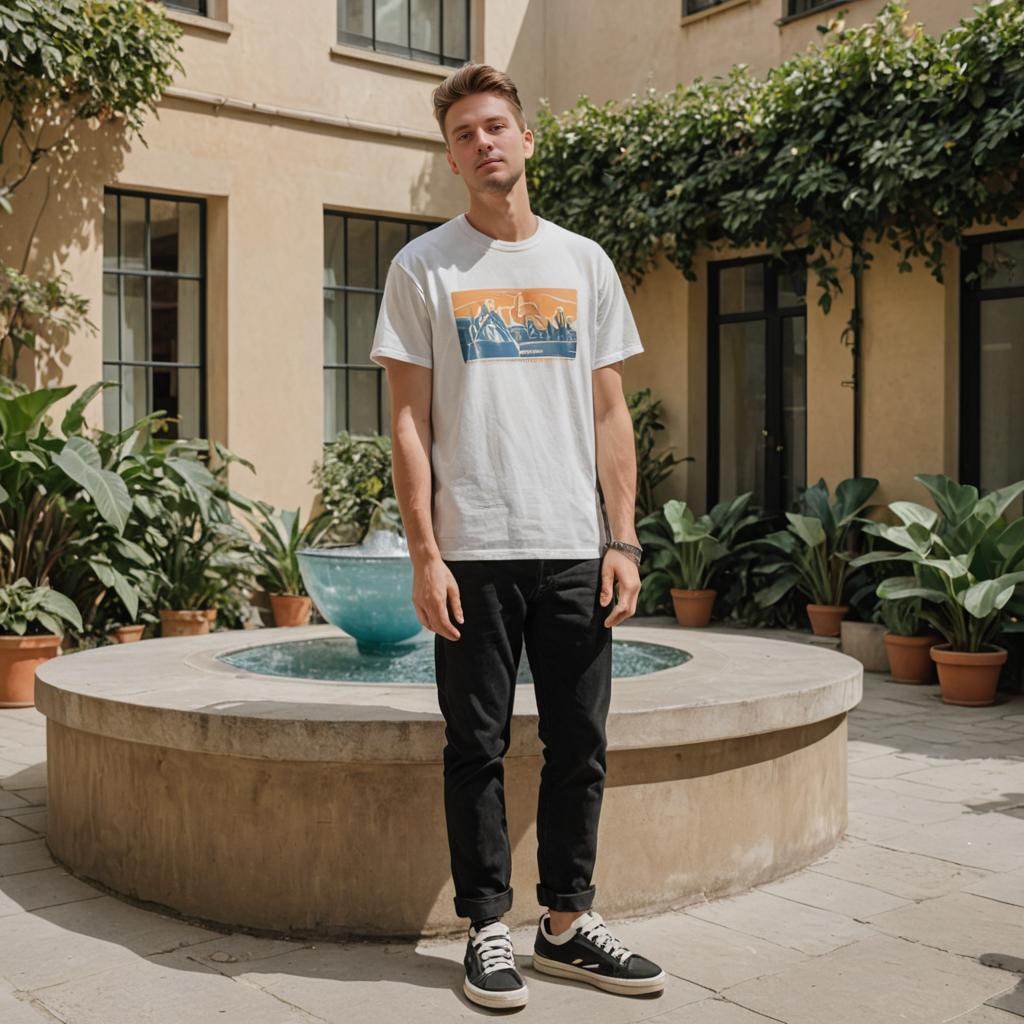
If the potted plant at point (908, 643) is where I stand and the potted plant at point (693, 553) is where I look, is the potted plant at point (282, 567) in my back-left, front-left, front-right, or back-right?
front-left

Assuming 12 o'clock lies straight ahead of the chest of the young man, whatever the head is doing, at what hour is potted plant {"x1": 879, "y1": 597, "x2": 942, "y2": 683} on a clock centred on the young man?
The potted plant is roughly at 7 o'clock from the young man.

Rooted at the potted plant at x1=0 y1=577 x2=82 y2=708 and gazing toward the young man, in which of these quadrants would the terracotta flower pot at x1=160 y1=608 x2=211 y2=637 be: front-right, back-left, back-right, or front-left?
back-left

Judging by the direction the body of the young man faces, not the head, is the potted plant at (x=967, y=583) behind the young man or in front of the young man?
behind

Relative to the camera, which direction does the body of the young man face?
toward the camera

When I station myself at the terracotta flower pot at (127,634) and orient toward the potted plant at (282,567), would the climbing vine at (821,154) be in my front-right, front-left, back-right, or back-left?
front-right

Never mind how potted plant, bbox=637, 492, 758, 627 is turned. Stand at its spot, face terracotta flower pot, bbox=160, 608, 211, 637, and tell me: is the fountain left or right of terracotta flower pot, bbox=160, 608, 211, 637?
left

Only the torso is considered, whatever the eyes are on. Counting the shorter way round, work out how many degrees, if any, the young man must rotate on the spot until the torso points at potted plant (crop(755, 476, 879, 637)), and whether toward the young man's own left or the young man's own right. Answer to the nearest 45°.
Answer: approximately 180°

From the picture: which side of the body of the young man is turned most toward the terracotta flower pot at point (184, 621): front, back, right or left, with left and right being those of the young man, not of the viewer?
back

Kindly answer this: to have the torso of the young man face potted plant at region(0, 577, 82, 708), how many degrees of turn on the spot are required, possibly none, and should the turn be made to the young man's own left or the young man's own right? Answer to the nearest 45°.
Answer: approximately 135° to the young man's own right

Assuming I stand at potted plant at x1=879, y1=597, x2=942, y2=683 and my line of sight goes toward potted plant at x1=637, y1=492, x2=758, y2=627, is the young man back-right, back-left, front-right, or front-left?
back-left
